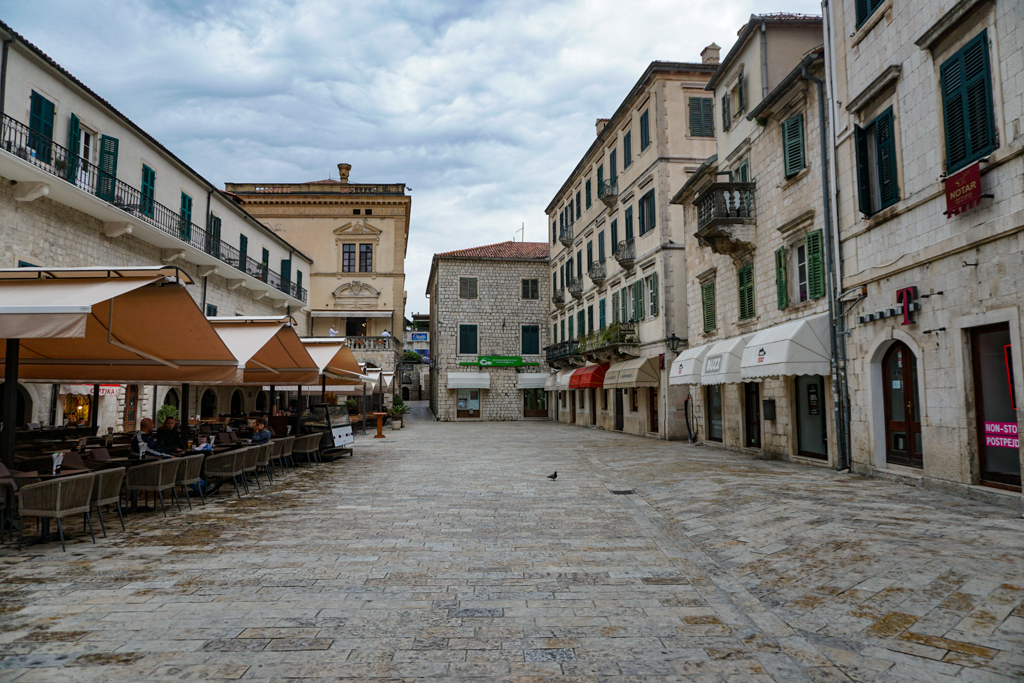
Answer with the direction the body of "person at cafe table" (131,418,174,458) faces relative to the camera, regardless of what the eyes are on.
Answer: to the viewer's right

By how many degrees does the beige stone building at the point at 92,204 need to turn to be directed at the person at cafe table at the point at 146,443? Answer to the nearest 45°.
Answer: approximately 45° to its right

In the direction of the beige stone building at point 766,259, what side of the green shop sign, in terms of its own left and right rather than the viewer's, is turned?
front

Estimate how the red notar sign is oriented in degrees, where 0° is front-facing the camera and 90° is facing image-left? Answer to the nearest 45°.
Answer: approximately 45°

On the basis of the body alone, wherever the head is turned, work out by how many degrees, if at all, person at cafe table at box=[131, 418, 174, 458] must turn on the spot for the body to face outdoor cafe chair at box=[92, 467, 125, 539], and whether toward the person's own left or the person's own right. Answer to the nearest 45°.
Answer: approximately 90° to the person's own right

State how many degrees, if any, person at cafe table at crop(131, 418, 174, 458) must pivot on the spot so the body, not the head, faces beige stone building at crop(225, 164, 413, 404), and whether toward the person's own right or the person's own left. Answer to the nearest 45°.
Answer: approximately 90° to the person's own left

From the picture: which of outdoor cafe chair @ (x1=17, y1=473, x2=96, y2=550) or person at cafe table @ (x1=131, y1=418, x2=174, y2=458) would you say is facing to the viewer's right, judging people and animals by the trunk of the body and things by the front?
the person at cafe table

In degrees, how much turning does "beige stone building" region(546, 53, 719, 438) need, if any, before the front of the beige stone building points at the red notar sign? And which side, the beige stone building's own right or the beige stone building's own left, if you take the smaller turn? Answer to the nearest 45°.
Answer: approximately 45° to the beige stone building's own left

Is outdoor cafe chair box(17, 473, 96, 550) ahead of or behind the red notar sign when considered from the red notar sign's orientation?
ahead

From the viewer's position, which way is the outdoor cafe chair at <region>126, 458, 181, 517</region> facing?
facing away from the viewer and to the left of the viewer

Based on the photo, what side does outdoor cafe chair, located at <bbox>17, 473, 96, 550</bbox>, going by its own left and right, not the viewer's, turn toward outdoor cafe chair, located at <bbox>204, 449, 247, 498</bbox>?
right

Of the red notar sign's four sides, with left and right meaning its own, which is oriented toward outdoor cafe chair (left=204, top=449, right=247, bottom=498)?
front

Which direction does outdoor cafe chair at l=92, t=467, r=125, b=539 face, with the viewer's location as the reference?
facing away from the viewer and to the left of the viewer

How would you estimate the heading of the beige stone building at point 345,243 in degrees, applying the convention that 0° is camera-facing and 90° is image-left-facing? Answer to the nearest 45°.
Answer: approximately 0°

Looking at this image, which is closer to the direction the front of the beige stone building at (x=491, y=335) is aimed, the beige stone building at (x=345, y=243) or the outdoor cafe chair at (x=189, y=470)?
the outdoor cafe chair
